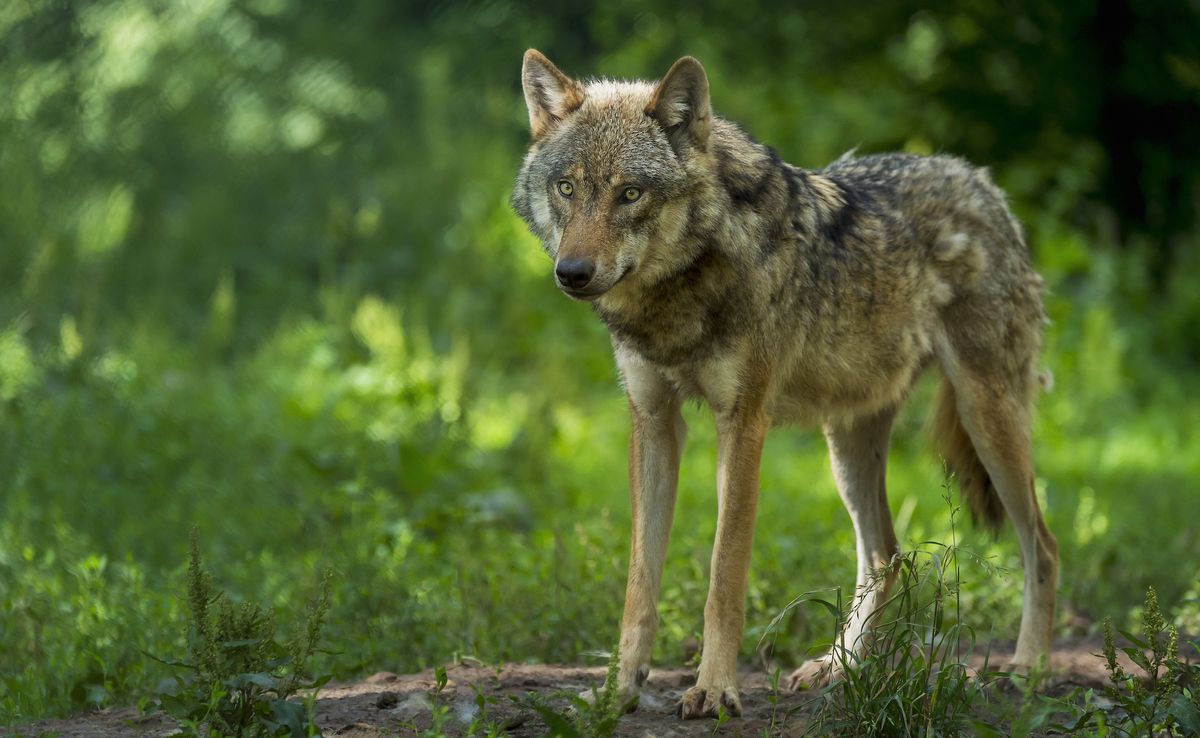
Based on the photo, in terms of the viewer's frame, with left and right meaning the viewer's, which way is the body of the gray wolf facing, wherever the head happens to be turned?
facing the viewer and to the left of the viewer

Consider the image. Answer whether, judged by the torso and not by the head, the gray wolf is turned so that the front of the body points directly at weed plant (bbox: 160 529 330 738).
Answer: yes
